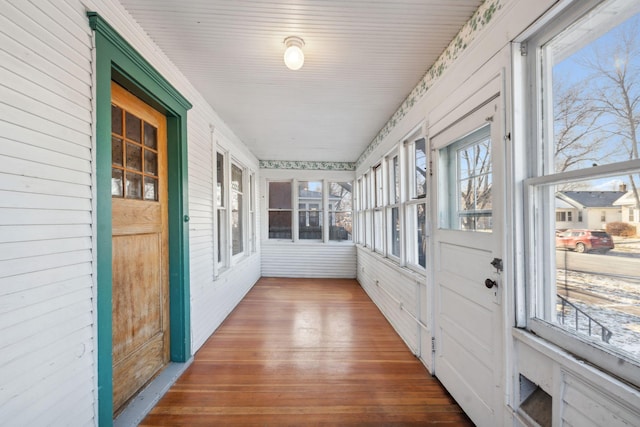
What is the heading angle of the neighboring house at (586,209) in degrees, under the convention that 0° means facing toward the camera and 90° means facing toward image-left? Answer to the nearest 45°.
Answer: approximately 45°
